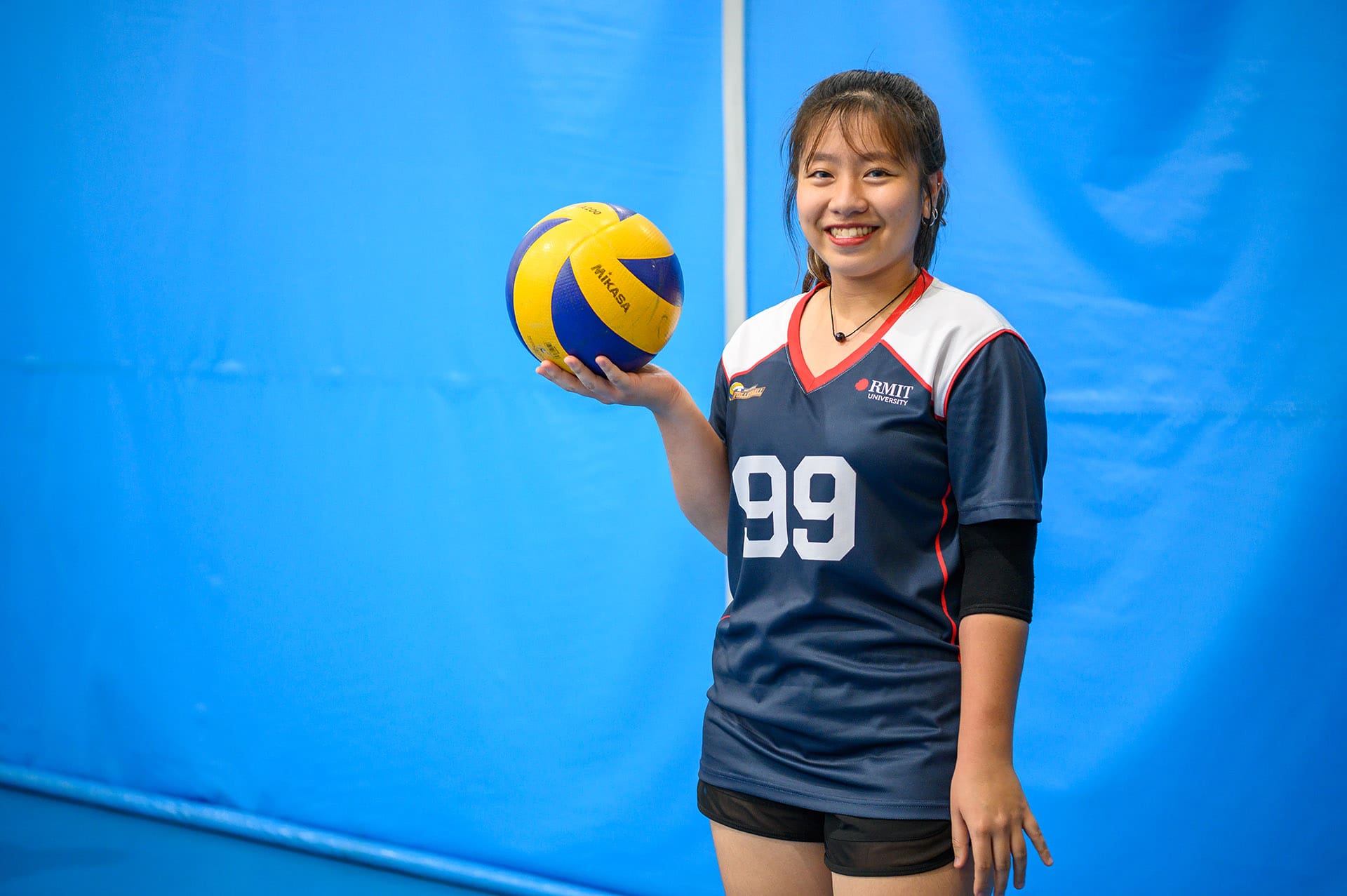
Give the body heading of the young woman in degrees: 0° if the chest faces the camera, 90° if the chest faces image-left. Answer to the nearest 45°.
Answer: approximately 45°

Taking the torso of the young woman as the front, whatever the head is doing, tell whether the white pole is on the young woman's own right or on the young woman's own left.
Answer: on the young woman's own right
